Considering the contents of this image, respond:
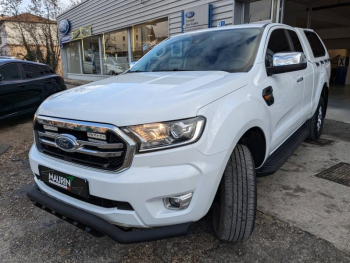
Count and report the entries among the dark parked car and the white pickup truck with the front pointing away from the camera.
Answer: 0

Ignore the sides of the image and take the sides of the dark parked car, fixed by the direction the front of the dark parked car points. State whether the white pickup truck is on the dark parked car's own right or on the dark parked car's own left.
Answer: on the dark parked car's own left

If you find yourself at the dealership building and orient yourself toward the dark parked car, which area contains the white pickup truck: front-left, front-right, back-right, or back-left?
front-left

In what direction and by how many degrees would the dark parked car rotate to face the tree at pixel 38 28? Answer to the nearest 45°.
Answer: approximately 135° to its right

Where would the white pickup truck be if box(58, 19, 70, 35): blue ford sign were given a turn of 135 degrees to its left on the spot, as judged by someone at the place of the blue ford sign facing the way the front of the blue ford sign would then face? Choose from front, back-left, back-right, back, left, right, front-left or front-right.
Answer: right

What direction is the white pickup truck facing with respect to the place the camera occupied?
facing the viewer and to the left of the viewer

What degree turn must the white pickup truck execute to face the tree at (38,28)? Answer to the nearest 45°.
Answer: approximately 90° to its right

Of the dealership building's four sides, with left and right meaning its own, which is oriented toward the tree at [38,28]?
right

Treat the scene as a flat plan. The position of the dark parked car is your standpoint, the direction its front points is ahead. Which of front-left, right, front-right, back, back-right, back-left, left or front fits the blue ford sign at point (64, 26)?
back-right

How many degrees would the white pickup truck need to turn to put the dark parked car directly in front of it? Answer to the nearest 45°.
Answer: approximately 90° to its right
